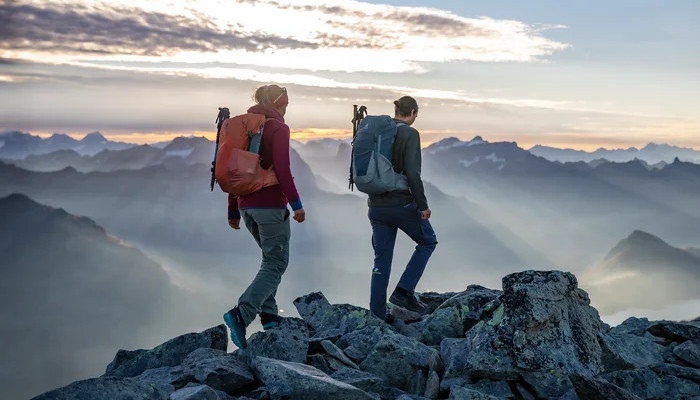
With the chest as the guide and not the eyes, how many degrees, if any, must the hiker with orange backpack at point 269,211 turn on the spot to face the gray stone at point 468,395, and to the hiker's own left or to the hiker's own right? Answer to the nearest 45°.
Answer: approximately 90° to the hiker's own right

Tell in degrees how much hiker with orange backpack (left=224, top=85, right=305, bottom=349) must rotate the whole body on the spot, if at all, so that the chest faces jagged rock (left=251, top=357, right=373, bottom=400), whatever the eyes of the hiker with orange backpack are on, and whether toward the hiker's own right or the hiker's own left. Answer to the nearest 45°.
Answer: approximately 135° to the hiker's own right

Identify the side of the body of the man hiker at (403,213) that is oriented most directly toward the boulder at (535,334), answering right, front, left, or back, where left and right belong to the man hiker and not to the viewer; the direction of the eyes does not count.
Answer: right

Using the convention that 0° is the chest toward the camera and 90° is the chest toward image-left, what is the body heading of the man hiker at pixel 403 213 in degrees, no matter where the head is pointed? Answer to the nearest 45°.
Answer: approximately 225°

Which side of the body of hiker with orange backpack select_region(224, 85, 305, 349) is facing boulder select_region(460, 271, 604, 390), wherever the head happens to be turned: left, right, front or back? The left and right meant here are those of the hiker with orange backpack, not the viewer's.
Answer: right

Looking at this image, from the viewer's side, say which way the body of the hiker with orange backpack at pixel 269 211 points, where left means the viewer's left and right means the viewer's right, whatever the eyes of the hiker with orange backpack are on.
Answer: facing away from the viewer and to the right of the viewer
